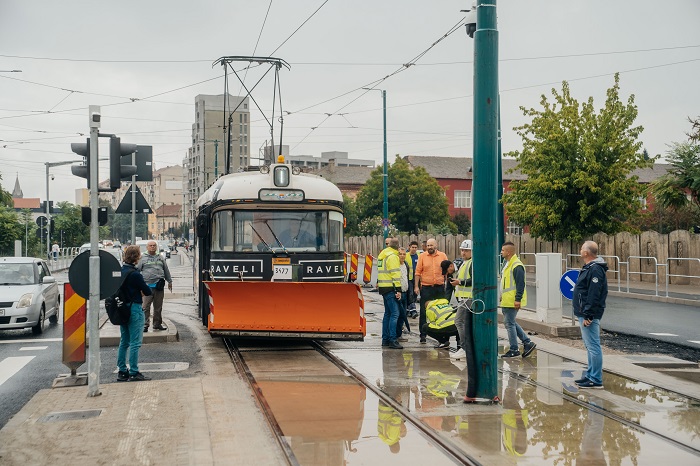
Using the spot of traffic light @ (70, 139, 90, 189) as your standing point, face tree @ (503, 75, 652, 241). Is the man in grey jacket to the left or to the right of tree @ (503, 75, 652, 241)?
left

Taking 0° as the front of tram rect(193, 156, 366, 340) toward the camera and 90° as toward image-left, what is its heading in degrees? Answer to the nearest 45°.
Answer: approximately 0°

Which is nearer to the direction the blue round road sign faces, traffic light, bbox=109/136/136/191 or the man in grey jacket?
the traffic light

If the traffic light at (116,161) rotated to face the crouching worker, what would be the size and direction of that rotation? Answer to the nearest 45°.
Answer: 0° — it already faces them

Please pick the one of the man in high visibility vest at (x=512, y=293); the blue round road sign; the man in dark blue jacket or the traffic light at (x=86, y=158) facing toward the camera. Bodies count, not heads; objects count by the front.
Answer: the blue round road sign

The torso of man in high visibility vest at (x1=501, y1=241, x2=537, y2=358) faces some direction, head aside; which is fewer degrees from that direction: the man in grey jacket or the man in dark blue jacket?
the man in grey jacket

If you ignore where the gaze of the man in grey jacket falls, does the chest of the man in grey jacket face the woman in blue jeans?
yes

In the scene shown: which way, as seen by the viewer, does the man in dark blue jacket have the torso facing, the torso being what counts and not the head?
to the viewer's left

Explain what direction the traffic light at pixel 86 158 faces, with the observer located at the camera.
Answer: facing to the left of the viewer

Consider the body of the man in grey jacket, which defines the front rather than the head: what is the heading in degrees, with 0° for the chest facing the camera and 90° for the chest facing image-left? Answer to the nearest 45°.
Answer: approximately 0°

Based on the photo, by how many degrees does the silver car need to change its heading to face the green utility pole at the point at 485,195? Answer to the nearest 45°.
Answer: approximately 90° to its left

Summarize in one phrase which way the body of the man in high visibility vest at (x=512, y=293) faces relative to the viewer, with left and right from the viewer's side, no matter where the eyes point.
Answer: facing to the left of the viewer
